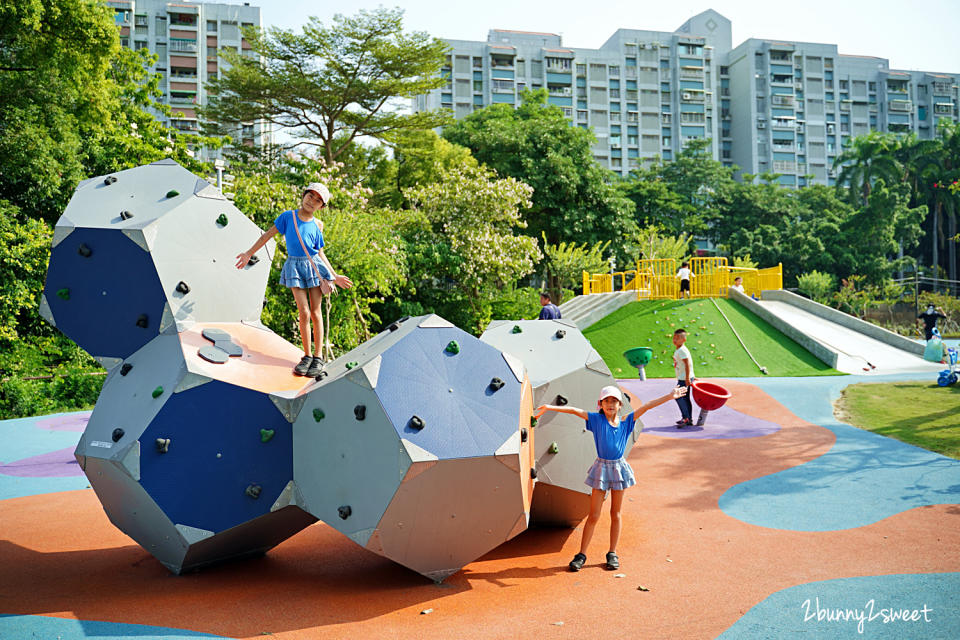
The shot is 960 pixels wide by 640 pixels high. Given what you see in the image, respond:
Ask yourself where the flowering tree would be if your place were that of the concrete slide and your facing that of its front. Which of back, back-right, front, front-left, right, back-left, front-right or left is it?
back-right

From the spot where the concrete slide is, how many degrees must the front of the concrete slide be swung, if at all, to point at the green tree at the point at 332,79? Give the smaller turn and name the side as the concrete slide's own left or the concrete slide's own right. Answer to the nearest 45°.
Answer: approximately 135° to the concrete slide's own right

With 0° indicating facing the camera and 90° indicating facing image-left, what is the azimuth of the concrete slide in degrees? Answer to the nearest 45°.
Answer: approximately 315°

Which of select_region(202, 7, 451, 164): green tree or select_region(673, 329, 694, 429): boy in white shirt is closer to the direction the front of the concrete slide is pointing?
the boy in white shirt

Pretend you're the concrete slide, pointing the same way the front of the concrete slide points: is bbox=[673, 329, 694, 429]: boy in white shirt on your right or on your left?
on your right

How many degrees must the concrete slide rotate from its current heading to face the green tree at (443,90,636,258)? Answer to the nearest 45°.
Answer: approximately 180°

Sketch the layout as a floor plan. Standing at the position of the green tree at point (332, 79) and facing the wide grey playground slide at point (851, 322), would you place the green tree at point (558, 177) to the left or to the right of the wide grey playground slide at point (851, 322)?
left
